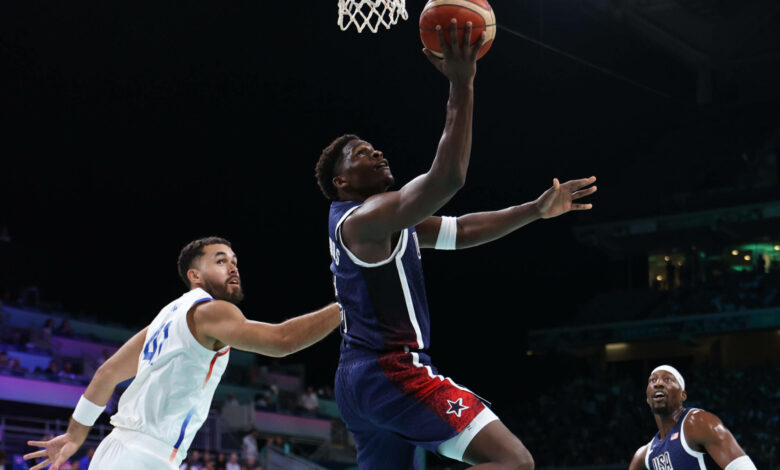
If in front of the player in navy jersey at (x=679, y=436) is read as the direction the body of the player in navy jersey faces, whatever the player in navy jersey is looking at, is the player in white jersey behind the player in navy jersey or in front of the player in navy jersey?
in front

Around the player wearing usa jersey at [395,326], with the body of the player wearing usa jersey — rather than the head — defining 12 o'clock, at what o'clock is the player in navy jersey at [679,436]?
The player in navy jersey is roughly at 10 o'clock from the player wearing usa jersey.

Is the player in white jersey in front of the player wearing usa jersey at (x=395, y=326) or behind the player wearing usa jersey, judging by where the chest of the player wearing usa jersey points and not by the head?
behind

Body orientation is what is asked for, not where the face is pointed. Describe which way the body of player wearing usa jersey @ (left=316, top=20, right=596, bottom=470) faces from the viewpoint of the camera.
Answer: to the viewer's right

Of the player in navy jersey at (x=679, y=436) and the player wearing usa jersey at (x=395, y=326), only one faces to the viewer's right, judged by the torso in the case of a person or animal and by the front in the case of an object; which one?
the player wearing usa jersey

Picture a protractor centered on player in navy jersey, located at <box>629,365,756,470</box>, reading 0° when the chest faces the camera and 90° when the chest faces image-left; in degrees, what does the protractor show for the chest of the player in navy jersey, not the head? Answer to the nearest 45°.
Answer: approximately 45°
